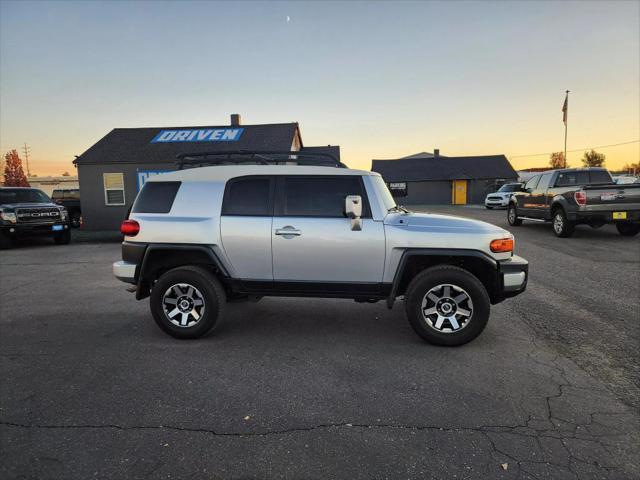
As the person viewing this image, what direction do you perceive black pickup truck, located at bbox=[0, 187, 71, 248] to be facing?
facing the viewer and to the right of the viewer

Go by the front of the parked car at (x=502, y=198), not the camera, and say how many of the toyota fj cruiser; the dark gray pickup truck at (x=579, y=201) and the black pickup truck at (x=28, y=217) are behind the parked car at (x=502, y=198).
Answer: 0

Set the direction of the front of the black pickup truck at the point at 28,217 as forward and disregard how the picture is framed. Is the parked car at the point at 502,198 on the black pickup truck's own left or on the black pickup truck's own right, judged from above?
on the black pickup truck's own left

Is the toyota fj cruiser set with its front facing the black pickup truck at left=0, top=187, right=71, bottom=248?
no

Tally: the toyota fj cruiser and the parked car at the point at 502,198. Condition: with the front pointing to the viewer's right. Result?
1

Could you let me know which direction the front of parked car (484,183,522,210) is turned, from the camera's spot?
facing the viewer and to the left of the viewer

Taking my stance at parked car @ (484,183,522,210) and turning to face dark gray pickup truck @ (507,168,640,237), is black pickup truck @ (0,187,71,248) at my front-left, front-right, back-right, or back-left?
front-right

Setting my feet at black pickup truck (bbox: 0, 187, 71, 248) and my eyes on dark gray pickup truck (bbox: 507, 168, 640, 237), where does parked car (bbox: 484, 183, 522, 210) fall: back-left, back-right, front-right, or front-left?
front-left

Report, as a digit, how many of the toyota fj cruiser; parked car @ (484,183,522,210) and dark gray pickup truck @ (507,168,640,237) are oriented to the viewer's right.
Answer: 1

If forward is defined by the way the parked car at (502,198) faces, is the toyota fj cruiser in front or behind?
in front

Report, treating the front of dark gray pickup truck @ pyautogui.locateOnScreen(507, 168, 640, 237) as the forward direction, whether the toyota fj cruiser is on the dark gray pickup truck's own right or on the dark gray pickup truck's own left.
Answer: on the dark gray pickup truck's own left

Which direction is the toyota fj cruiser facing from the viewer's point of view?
to the viewer's right

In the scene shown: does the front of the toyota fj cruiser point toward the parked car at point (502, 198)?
no

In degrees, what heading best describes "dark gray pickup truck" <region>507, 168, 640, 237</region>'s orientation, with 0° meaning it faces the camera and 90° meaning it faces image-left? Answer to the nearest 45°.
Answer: approximately 135°

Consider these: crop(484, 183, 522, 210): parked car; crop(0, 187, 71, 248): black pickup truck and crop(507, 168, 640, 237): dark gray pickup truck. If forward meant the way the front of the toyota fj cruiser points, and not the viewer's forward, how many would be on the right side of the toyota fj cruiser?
0

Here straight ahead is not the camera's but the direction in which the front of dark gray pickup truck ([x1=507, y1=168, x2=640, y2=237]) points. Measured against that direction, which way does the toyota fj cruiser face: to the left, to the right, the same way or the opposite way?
to the right

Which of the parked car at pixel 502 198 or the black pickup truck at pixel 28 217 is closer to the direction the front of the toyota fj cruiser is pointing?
the parked car
